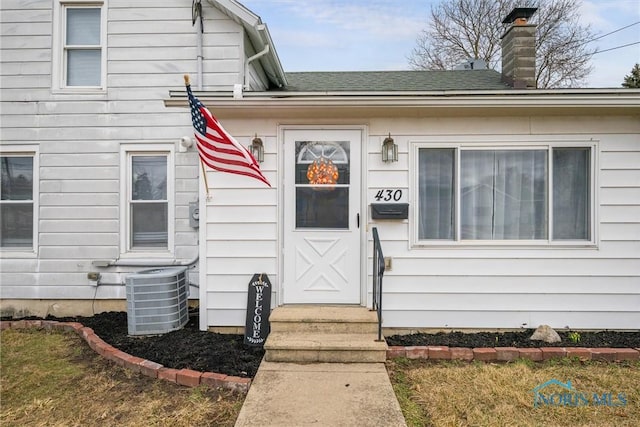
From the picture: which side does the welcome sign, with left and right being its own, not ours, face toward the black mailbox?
left

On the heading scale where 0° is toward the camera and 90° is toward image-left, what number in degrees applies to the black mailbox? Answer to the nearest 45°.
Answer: approximately 0°

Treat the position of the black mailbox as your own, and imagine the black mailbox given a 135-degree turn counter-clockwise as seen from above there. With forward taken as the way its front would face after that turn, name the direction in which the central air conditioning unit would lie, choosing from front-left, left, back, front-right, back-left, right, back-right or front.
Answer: back-left

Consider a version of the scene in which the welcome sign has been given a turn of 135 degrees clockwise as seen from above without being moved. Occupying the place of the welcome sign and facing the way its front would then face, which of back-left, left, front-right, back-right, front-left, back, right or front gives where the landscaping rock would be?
back-right

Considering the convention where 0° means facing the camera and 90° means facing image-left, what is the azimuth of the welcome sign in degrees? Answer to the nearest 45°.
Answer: approximately 0°

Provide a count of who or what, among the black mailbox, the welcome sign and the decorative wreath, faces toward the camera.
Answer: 3

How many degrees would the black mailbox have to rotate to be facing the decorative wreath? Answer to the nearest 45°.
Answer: approximately 90° to its right

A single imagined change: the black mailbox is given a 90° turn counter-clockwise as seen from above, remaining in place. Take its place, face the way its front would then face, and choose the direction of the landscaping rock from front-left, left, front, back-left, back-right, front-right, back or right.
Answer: front
